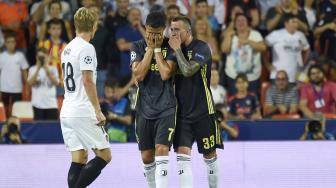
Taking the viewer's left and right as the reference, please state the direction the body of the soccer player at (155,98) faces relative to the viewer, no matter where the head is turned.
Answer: facing the viewer

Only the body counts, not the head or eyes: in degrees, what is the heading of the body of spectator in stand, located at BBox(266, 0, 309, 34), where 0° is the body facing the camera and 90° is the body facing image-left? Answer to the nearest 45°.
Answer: approximately 0°

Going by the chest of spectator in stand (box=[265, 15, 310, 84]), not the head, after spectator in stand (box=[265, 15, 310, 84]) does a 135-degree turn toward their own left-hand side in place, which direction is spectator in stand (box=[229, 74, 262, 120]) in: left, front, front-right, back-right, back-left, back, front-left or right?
back

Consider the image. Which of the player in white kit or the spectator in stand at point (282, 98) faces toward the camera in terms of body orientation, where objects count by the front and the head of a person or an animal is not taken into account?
the spectator in stand

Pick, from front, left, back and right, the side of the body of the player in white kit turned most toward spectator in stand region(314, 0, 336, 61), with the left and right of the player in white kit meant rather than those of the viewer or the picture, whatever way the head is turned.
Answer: front

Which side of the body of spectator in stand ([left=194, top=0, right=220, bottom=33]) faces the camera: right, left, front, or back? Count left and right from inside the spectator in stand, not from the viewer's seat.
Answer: front

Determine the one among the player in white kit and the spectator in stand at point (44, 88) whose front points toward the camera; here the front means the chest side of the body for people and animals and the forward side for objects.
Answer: the spectator in stand

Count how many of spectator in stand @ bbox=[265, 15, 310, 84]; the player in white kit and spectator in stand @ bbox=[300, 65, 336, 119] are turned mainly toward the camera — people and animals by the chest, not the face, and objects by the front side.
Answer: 2

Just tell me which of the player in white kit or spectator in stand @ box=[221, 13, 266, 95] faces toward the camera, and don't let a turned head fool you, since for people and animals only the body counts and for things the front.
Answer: the spectator in stand

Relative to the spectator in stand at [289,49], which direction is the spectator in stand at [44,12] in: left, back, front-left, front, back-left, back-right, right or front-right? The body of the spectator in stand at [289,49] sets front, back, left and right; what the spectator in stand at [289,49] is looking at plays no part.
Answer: right

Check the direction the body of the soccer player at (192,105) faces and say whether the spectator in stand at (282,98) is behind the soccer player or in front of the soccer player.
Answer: behind

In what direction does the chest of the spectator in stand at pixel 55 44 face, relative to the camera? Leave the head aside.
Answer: toward the camera

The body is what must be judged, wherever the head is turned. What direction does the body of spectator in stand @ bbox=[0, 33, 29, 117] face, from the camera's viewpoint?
toward the camera
